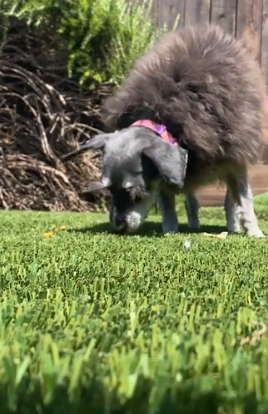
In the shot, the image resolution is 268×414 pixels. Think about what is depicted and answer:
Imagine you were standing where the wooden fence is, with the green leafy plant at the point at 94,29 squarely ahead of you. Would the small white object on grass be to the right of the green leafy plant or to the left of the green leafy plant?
left

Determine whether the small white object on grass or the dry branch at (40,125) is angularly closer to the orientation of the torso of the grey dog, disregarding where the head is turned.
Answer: the small white object on grass

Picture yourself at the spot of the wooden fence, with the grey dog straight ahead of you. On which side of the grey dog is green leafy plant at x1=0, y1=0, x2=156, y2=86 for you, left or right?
right

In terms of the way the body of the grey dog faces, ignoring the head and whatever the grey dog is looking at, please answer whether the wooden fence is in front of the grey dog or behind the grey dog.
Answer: behind

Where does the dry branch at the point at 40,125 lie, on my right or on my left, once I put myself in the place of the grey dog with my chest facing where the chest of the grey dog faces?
on my right

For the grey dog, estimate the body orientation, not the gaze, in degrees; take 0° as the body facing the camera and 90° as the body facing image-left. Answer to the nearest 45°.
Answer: approximately 45°

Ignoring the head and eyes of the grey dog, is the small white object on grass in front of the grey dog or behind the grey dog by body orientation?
in front

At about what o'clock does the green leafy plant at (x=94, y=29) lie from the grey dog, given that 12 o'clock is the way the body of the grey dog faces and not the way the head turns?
The green leafy plant is roughly at 4 o'clock from the grey dog.
